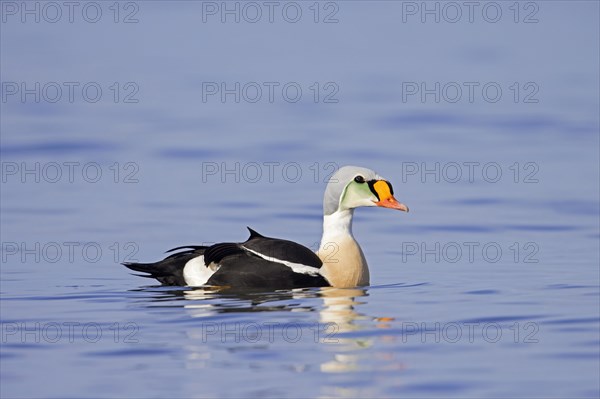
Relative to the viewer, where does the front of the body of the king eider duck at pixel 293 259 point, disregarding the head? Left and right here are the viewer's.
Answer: facing to the right of the viewer
